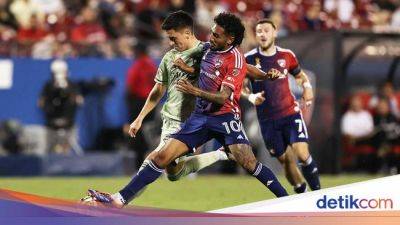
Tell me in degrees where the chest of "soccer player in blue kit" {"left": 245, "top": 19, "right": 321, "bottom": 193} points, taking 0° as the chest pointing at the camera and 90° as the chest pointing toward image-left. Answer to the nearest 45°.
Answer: approximately 0°

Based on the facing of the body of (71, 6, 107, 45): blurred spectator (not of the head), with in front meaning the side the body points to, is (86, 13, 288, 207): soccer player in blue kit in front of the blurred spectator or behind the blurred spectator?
in front

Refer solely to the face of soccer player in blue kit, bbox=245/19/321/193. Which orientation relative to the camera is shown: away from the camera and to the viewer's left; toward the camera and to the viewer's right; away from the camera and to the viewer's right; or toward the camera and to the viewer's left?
toward the camera and to the viewer's left

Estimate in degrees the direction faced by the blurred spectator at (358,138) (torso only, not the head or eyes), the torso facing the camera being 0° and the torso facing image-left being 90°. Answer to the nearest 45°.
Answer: approximately 0°
